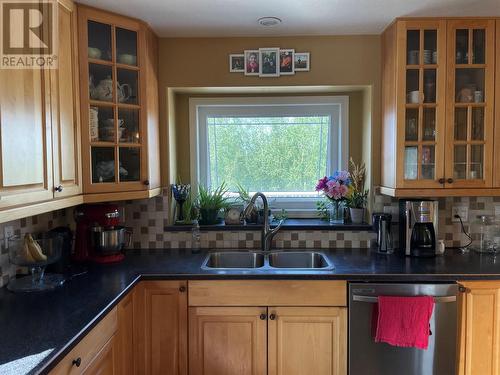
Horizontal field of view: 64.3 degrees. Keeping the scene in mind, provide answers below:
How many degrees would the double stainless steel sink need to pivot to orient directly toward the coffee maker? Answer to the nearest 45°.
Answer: approximately 90° to its left

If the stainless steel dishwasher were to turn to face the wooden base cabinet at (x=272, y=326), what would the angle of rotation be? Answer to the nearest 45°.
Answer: approximately 90° to its right

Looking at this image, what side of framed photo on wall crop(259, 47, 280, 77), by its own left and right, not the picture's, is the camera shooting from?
front

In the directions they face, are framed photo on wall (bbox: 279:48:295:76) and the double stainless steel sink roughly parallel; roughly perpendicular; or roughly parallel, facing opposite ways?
roughly parallel

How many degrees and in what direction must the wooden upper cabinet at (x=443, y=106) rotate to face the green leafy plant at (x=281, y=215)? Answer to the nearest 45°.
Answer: approximately 90° to its right

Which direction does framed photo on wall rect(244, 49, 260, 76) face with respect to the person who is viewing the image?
facing the viewer

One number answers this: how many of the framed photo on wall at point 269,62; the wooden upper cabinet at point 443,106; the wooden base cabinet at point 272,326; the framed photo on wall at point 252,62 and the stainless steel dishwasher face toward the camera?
5

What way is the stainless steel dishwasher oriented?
toward the camera

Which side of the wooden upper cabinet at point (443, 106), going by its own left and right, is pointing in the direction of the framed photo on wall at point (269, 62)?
right

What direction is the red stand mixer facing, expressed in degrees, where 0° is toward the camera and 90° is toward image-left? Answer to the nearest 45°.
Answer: approximately 315°
